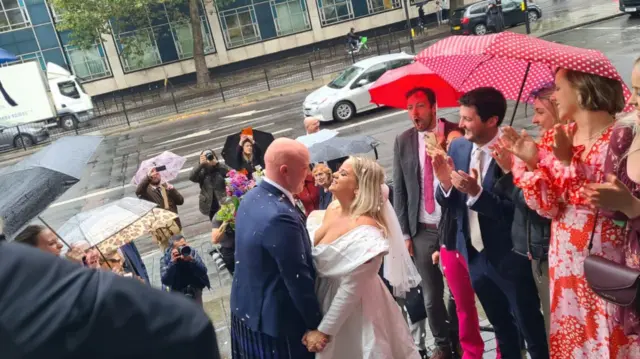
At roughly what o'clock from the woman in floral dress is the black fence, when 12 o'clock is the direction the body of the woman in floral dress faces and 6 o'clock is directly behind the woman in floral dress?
The black fence is roughly at 3 o'clock from the woman in floral dress.

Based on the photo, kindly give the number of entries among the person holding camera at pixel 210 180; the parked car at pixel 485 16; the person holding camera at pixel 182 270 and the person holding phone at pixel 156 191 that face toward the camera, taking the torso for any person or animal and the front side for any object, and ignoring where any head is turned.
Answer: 3

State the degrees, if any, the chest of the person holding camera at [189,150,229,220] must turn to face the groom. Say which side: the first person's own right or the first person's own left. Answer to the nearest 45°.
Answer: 0° — they already face them

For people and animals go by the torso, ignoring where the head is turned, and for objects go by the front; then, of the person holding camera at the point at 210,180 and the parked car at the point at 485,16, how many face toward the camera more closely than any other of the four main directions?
1

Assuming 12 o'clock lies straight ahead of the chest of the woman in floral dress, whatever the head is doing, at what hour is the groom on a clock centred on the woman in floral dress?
The groom is roughly at 1 o'clock from the woman in floral dress.

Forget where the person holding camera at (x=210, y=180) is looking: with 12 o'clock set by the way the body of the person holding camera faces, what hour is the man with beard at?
The man with beard is roughly at 11 o'clock from the person holding camera.

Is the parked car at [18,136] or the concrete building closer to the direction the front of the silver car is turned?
the parked car

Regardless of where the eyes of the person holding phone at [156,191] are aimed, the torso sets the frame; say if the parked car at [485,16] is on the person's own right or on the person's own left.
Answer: on the person's own left

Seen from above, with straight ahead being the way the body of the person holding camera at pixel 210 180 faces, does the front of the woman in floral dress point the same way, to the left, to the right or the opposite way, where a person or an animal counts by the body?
to the right

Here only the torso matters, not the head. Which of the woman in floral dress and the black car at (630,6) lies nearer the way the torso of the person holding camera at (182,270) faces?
the woman in floral dress
